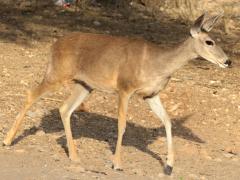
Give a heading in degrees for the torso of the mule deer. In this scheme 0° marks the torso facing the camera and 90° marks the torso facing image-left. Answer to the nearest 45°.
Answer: approximately 270°

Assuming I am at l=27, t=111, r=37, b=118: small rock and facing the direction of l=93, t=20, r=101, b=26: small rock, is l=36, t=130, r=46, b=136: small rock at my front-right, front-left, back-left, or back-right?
back-right
